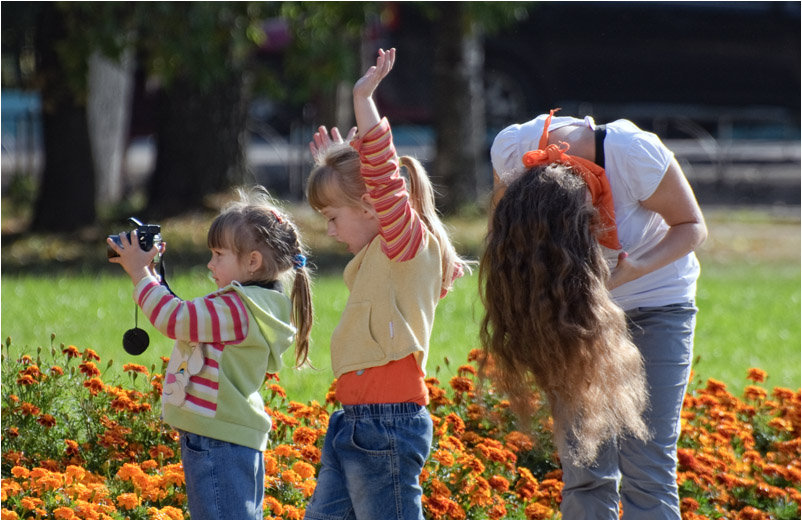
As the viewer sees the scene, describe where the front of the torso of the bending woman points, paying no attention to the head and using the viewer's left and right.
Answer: facing the viewer and to the left of the viewer

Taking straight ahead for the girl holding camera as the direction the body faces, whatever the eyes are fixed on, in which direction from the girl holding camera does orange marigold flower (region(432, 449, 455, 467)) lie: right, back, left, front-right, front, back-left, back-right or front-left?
back-right

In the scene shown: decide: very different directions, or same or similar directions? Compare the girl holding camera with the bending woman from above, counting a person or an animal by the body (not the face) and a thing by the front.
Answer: same or similar directions

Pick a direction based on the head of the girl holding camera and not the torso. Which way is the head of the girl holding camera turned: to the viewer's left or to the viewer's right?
to the viewer's left

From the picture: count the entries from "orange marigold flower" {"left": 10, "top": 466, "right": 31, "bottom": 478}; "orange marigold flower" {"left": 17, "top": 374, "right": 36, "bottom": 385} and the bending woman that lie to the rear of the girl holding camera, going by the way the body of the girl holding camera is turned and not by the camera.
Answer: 1

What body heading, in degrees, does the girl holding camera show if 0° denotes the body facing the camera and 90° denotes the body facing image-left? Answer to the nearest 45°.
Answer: approximately 90°

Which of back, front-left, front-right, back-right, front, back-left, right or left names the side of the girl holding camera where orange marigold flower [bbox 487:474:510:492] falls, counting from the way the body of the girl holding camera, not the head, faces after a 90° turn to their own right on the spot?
front-right

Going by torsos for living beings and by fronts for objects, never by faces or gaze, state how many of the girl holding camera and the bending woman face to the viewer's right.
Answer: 0

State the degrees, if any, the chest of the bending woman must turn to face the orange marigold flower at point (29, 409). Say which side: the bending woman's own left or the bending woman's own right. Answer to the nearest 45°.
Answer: approximately 45° to the bending woman's own right

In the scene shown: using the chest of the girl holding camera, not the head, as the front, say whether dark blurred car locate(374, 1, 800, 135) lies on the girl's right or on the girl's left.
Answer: on the girl's right

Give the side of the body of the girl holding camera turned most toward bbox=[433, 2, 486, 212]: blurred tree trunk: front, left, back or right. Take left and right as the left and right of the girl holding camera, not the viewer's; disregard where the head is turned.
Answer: right

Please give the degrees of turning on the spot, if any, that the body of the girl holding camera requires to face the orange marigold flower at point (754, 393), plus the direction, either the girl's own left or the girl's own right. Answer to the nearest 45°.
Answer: approximately 135° to the girl's own right

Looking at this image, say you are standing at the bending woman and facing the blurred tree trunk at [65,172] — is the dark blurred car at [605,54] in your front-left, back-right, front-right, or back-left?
front-right

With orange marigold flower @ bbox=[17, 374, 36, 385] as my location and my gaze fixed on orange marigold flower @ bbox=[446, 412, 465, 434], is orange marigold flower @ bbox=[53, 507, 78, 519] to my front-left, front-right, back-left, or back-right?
front-right
